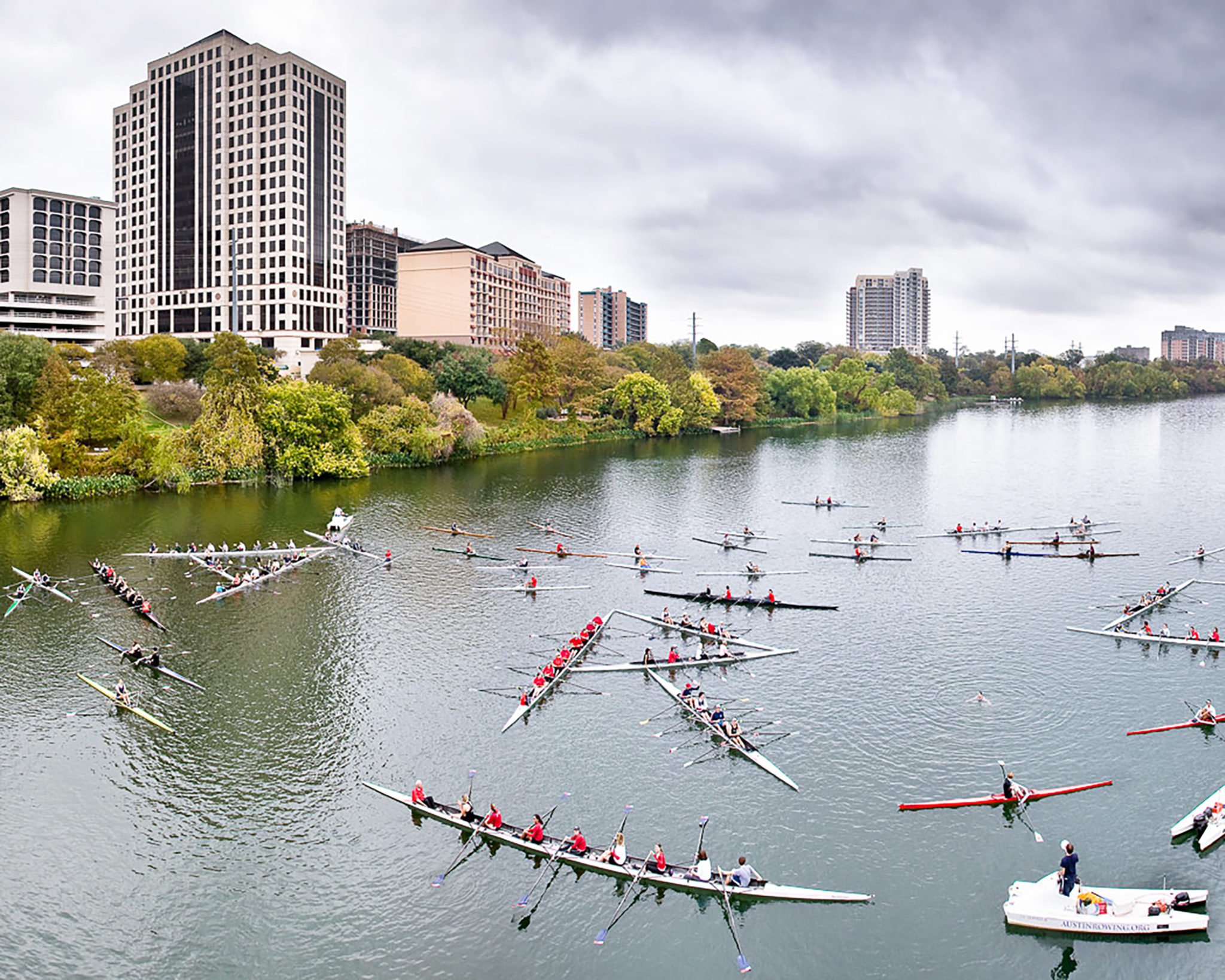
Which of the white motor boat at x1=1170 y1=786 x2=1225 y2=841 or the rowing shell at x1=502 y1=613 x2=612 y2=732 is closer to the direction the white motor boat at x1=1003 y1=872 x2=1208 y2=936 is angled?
the rowing shell

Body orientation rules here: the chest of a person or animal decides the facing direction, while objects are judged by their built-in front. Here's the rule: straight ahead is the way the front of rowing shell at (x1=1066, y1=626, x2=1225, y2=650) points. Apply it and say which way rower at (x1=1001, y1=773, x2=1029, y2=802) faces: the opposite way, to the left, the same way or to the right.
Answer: the opposite way

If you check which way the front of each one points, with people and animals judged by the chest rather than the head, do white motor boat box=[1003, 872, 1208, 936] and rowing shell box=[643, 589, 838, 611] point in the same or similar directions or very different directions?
very different directions

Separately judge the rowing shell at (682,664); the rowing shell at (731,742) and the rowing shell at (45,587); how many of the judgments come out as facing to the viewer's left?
1

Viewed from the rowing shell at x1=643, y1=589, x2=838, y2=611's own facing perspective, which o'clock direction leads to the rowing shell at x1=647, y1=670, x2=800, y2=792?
the rowing shell at x1=647, y1=670, x2=800, y2=792 is roughly at 3 o'clock from the rowing shell at x1=643, y1=589, x2=838, y2=611.
